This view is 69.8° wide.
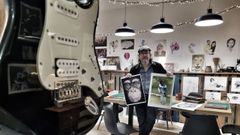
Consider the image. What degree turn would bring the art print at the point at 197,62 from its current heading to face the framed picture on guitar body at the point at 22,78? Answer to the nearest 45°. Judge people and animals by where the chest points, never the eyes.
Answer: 0° — it already faces it

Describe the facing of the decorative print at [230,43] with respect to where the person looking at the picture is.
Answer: facing the viewer

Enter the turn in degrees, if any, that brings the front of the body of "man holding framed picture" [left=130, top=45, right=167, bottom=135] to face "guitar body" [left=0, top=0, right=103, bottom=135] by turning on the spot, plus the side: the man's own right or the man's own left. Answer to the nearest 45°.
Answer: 0° — they already face it

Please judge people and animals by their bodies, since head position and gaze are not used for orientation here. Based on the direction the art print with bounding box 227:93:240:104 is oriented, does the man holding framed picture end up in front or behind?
in front

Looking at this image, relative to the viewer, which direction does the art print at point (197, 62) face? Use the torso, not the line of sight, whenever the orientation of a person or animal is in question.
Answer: toward the camera

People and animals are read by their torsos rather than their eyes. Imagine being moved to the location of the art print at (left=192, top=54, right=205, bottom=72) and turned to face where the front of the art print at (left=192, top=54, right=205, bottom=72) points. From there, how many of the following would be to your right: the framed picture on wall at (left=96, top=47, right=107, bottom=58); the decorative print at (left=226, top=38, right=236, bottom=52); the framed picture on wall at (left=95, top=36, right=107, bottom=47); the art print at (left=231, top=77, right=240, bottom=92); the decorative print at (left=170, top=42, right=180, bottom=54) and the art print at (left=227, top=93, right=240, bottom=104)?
3

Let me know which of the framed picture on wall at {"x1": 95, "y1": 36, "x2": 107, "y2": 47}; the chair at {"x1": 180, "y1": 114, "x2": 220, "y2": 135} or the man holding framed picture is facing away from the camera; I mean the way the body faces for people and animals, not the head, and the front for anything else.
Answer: the chair

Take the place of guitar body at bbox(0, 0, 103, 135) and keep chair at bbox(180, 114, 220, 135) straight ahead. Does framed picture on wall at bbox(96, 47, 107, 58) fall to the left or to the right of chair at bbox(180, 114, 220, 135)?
left

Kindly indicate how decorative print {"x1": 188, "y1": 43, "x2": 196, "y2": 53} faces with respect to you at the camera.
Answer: facing the viewer

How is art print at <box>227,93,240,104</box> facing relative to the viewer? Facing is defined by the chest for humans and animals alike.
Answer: toward the camera
